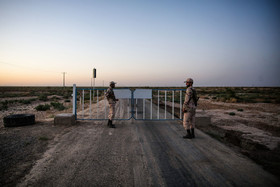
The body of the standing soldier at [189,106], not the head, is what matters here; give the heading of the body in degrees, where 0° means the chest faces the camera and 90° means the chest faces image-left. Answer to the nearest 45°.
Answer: approximately 90°

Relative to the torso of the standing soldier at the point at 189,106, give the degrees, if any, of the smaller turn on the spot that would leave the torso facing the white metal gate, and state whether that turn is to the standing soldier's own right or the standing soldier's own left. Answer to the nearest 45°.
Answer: approximately 45° to the standing soldier's own right

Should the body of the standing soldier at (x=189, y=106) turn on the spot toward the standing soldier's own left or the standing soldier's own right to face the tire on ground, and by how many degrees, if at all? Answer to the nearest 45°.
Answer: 0° — they already face it

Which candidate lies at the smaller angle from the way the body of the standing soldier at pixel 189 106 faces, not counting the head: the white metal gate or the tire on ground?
the tire on ground
